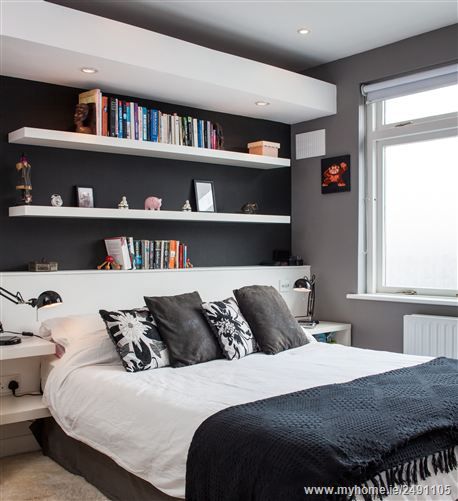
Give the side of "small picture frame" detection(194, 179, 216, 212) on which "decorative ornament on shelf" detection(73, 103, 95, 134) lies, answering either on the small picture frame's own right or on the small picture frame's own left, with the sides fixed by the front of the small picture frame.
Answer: on the small picture frame's own right

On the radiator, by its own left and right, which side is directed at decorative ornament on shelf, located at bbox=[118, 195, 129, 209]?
front

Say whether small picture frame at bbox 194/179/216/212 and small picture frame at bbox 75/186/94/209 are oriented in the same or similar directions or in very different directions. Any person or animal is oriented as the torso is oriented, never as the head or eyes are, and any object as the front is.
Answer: same or similar directions

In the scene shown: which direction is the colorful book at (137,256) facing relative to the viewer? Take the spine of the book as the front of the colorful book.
toward the camera

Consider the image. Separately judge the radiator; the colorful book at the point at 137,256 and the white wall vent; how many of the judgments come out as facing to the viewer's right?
0

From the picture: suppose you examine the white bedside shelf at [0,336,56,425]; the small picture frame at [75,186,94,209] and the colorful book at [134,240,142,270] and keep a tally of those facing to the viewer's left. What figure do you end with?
0

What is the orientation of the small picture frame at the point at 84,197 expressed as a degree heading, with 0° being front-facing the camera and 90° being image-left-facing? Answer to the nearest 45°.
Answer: approximately 315°

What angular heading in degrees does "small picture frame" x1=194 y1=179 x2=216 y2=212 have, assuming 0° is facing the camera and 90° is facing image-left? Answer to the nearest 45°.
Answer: approximately 315°
